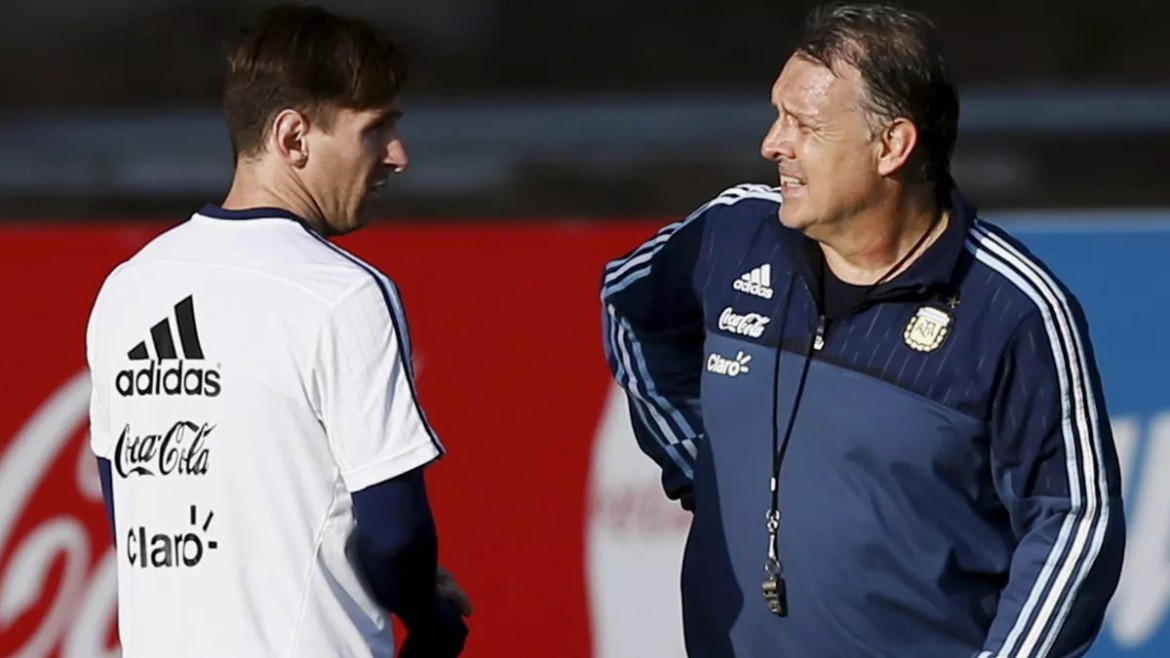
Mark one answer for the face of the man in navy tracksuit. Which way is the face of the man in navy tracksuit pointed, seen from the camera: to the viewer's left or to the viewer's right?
to the viewer's left

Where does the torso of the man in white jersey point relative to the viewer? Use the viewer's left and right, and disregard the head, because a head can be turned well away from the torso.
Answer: facing away from the viewer and to the right of the viewer

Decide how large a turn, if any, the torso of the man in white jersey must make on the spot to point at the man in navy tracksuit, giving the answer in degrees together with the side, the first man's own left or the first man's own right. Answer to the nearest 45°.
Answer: approximately 45° to the first man's own right

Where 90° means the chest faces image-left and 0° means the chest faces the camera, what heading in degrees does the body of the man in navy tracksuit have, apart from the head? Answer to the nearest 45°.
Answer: approximately 45°
